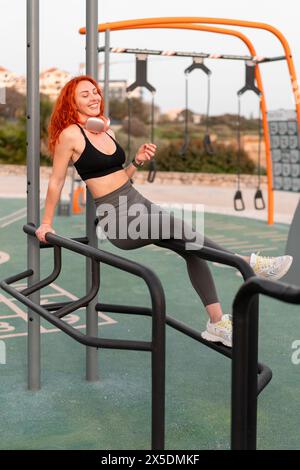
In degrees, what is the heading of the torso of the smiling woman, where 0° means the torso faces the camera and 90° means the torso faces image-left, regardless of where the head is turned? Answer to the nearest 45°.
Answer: approximately 315°
